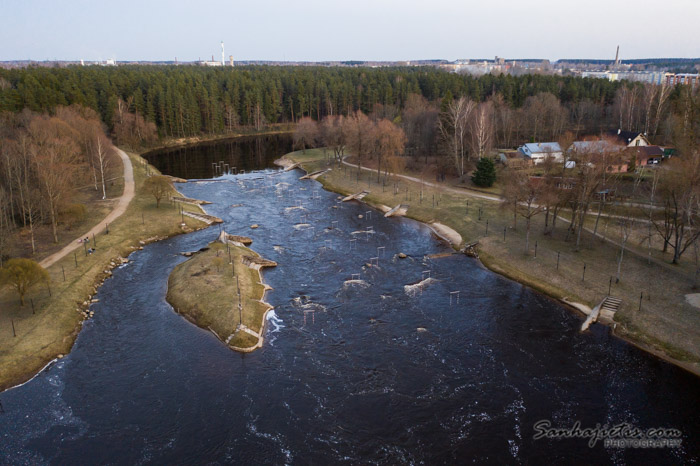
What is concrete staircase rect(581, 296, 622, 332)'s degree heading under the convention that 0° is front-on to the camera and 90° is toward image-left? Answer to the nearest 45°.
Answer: approximately 45°
